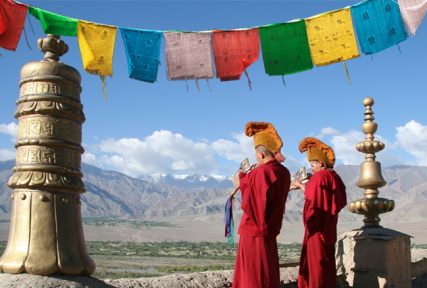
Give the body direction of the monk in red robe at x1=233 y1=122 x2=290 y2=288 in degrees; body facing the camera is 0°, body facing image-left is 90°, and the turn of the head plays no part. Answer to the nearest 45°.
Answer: approximately 135°

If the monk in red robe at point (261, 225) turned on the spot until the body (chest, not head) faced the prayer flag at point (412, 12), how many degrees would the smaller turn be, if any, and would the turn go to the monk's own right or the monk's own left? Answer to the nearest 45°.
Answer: approximately 90° to the monk's own right

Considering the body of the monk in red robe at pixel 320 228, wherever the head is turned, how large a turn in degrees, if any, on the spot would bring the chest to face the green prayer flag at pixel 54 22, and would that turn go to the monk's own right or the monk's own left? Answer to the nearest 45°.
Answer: approximately 45° to the monk's own left

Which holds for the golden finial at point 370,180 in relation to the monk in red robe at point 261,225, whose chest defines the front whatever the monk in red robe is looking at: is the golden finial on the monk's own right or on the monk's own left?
on the monk's own right

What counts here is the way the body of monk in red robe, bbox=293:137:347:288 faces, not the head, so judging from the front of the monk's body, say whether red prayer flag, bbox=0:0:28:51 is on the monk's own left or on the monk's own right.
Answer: on the monk's own left

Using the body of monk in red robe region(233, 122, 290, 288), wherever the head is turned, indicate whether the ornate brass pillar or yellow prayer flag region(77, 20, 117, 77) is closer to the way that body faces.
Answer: the yellow prayer flag

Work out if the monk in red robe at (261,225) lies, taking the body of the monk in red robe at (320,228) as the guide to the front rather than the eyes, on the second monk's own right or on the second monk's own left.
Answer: on the second monk's own left

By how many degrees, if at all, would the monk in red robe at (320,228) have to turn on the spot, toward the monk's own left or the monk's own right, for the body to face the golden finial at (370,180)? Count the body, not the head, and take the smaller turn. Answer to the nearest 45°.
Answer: approximately 90° to the monk's own right

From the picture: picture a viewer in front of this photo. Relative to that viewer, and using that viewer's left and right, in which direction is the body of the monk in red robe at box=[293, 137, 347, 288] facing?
facing away from the viewer and to the left of the viewer
